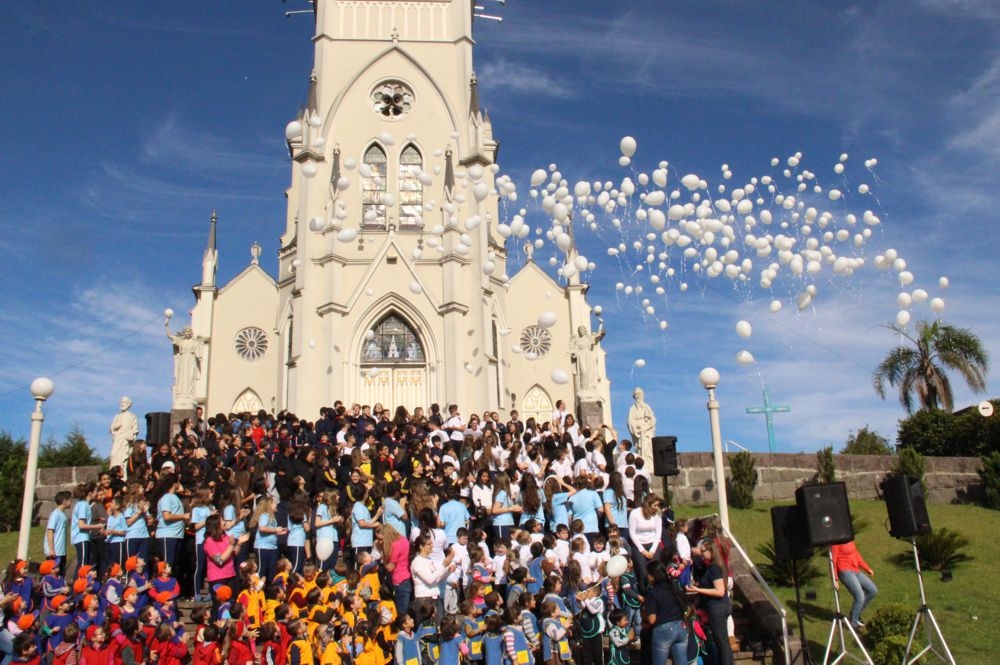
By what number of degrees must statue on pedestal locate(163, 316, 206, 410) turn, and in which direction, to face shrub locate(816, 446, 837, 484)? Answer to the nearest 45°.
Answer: approximately 45° to its left

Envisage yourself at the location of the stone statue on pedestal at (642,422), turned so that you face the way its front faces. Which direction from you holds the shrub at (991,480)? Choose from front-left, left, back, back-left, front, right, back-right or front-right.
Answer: left
